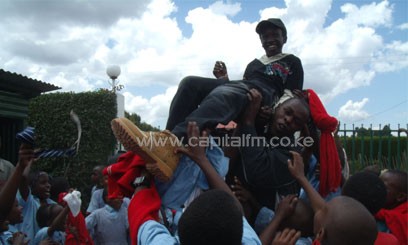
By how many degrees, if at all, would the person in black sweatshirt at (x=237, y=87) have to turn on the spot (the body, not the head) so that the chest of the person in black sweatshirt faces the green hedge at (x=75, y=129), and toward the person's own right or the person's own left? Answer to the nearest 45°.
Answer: approximately 90° to the person's own right

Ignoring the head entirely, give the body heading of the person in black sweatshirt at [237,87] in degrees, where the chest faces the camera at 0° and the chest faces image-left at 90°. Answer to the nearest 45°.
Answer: approximately 45°

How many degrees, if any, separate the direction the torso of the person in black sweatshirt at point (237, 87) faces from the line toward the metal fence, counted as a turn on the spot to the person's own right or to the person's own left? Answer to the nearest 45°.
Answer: approximately 180°
